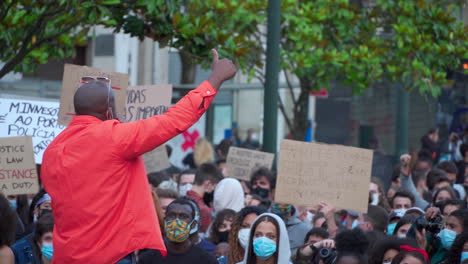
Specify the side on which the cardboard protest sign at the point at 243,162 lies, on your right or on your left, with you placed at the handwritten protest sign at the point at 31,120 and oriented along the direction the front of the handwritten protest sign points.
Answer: on your left

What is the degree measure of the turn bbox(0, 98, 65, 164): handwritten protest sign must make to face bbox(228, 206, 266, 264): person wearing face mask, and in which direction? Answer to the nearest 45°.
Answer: approximately 45° to its left

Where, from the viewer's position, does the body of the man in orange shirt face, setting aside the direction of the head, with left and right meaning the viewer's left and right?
facing away from the viewer and to the right of the viewer

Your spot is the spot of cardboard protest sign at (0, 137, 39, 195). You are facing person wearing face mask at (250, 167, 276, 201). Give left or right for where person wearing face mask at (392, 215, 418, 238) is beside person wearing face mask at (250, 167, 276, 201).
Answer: right
